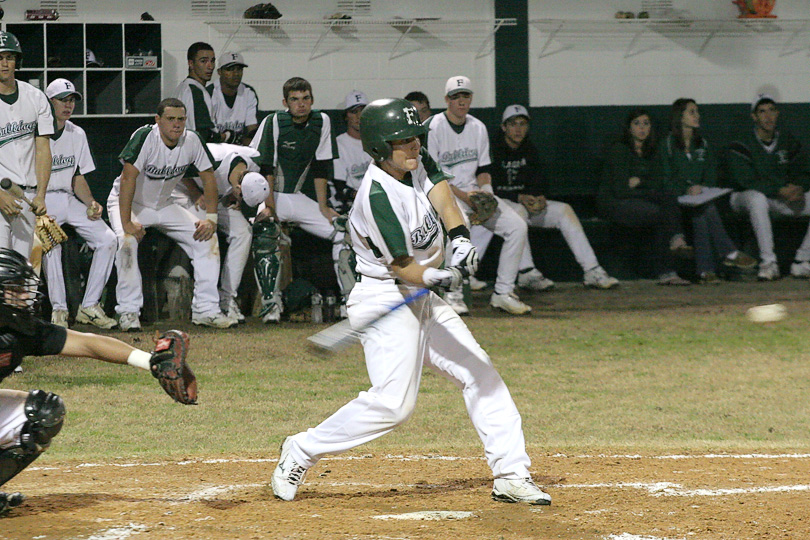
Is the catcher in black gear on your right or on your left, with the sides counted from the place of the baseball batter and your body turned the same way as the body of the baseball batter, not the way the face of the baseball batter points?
on your right

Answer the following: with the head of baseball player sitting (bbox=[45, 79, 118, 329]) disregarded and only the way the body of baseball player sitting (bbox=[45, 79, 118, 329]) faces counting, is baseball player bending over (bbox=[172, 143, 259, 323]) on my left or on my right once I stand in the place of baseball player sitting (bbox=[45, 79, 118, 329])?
on my left

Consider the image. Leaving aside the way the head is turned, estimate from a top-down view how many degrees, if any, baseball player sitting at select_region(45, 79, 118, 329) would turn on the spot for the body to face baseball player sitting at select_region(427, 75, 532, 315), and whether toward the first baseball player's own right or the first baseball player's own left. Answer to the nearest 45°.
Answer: approximately 45° to the first baseball player's own left

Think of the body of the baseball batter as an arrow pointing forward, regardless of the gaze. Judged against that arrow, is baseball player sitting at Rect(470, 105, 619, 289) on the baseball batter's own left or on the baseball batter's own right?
on the baseball batter's own left

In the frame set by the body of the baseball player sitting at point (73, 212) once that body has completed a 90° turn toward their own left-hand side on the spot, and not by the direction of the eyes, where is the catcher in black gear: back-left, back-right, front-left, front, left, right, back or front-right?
back-right

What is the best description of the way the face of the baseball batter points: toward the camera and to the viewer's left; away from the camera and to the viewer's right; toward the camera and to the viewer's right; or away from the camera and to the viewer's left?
toward the camera and to the viewer's right

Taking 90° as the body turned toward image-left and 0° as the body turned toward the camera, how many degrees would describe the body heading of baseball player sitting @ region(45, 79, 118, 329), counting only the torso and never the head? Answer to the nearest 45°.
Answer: approximately 315°

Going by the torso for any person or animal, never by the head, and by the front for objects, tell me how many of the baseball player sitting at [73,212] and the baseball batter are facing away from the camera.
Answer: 0
